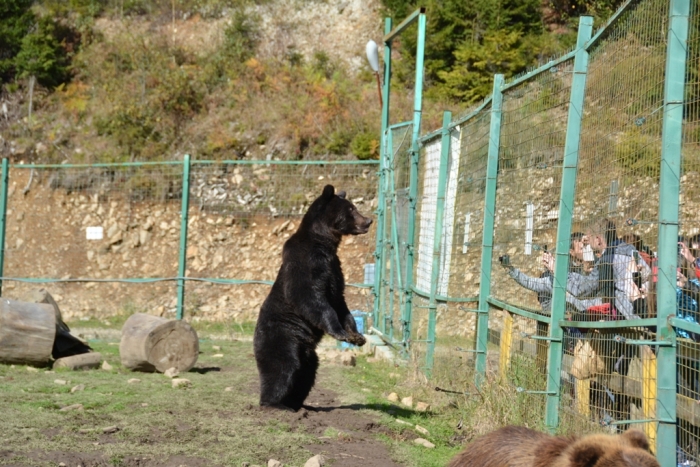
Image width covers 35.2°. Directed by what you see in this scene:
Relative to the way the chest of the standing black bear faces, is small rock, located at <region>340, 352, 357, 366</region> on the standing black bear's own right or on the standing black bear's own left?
on the standing black bear's own left

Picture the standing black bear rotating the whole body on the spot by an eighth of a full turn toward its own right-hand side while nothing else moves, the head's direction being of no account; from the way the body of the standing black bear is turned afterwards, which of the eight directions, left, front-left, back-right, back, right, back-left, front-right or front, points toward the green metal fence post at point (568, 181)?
front

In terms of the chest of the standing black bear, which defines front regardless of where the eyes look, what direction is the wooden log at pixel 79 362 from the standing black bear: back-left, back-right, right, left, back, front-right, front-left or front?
back-left

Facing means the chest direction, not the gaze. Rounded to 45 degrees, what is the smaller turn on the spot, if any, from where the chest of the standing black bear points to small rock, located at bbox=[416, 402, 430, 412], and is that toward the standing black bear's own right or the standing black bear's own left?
0° — it already faces it

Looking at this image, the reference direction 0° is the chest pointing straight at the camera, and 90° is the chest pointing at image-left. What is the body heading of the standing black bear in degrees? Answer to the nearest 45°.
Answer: approximately 270°

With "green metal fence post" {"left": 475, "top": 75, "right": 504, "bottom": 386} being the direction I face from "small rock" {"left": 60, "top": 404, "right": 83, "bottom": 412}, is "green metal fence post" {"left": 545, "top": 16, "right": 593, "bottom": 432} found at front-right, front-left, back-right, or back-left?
front-right

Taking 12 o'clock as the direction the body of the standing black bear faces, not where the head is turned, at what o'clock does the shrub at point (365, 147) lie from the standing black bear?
The shrub is roughly at 9 o'clock from the standing black bear.

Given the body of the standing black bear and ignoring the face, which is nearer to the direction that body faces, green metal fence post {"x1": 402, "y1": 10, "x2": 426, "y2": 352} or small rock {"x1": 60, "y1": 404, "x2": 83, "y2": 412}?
the green metal fence post

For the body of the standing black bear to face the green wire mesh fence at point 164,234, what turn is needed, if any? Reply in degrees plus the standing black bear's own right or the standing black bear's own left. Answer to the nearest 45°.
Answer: approximately 90° to the standing black bear's own left

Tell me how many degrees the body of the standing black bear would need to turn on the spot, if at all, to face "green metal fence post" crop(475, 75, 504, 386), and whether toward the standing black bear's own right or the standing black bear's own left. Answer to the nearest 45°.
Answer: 0° — it already faces it

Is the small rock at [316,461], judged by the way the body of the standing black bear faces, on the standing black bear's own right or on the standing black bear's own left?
on the standing black bear's own right
